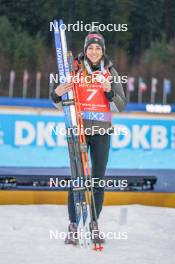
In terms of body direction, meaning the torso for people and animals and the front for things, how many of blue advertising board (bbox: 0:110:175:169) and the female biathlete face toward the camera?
2

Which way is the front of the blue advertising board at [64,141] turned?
toward the camera

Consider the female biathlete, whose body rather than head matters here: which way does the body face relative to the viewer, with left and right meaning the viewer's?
facing the viewer

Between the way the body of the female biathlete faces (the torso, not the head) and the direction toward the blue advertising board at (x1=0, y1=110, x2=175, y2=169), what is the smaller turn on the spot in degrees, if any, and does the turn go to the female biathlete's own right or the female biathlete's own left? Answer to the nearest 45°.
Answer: approximately 180°

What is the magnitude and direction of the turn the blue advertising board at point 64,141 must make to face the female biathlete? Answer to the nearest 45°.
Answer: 0° — it already faces them

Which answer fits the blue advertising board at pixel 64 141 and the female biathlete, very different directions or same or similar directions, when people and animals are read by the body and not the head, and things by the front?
same or similar directions
